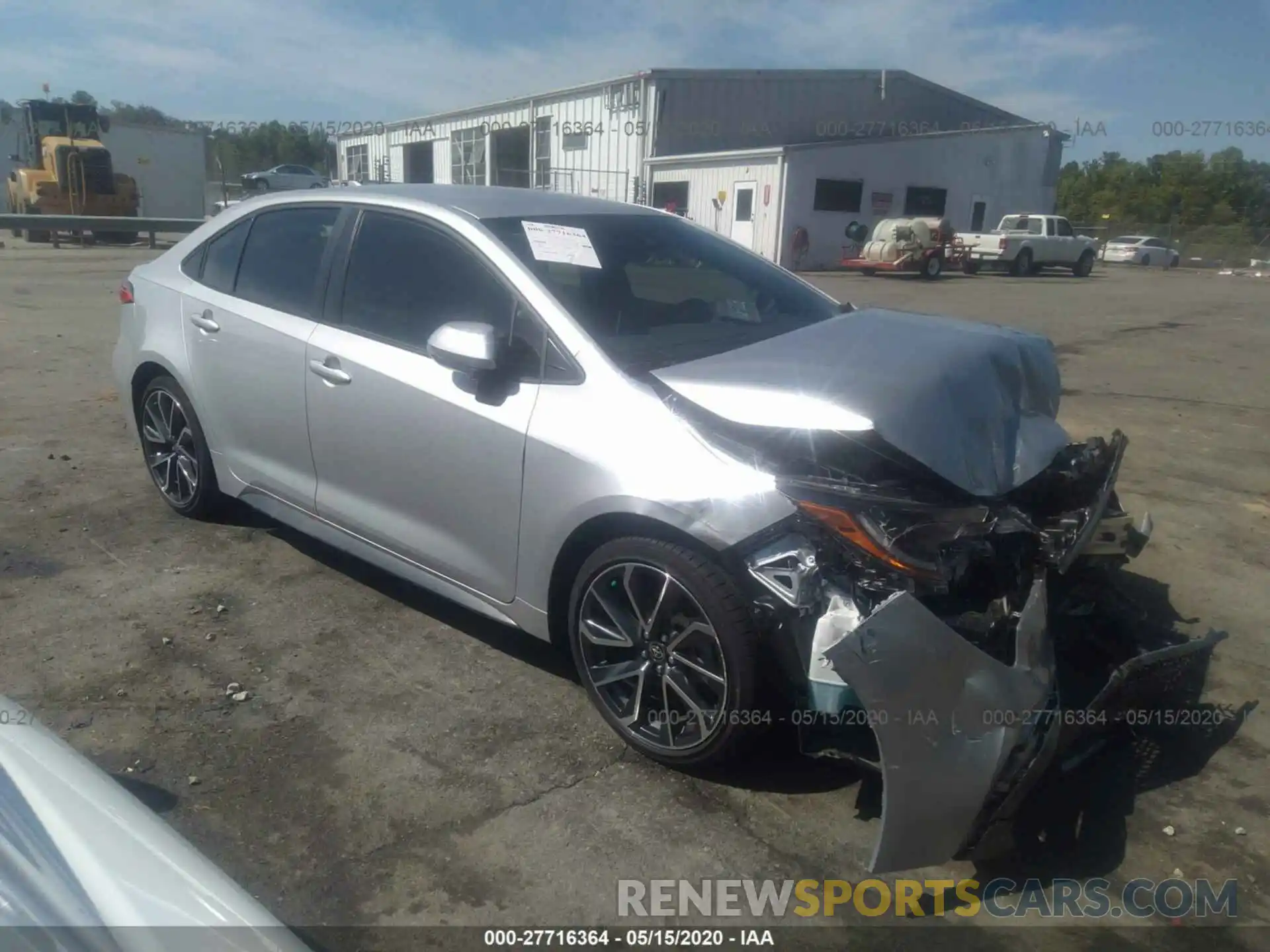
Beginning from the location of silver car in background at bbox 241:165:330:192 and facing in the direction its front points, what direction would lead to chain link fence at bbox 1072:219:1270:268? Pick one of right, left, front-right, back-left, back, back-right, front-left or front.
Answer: back

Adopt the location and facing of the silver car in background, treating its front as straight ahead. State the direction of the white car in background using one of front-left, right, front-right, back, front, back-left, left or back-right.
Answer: back

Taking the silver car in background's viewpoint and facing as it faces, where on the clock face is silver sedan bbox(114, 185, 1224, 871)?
The silver sedan is roughly at 9 o'clock from the silver car in background.

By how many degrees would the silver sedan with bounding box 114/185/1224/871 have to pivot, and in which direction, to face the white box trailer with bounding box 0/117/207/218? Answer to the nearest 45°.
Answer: approximately 180°

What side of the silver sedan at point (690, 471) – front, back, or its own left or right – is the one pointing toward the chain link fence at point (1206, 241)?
left

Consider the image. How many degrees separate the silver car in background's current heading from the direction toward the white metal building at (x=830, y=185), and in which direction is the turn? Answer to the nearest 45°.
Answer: approximately 135° to its left

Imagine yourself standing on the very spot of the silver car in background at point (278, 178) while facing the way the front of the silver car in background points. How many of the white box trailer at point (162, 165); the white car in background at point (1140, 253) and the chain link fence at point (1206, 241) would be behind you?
2

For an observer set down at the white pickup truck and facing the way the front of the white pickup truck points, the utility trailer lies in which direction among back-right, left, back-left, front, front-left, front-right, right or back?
back

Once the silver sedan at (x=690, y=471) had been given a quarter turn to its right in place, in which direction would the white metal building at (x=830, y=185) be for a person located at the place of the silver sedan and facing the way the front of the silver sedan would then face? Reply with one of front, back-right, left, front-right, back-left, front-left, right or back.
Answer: back-right

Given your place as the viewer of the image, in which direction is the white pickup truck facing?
facing away from the viewer and to the right of the viewer

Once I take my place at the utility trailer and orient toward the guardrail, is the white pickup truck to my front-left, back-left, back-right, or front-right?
back-right

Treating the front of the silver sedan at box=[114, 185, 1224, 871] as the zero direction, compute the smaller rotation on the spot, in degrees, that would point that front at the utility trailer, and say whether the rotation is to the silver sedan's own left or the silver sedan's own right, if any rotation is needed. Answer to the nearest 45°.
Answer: approximately 135° to the silver sedan's own left

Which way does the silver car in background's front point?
to the viewer's left
